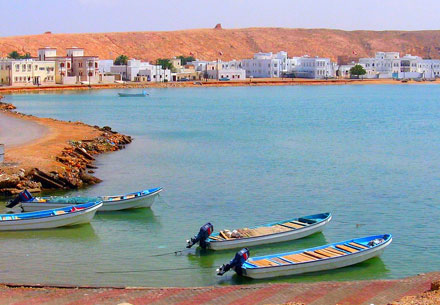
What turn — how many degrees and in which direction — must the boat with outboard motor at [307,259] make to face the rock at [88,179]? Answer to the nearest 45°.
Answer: approximately 90° to its left

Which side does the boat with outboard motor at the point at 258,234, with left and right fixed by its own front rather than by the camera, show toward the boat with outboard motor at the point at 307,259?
right

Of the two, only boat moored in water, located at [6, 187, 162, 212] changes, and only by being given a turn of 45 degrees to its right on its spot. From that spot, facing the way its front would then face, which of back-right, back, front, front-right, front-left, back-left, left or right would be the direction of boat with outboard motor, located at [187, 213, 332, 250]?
front

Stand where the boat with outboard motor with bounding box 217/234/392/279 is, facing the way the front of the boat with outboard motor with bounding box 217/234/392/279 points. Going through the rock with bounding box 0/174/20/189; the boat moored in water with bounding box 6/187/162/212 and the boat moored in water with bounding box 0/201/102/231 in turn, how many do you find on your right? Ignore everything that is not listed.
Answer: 0

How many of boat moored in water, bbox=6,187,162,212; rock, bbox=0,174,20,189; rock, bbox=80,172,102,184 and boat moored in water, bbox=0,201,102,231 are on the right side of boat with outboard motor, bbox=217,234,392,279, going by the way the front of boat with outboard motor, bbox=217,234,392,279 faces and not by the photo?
0

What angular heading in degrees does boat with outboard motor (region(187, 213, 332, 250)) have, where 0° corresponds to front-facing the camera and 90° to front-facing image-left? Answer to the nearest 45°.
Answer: approximately 225°

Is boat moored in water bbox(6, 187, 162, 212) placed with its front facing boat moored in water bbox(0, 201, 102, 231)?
no

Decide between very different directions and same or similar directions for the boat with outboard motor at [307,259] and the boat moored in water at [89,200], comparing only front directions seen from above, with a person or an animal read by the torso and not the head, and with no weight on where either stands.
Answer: same or similar directions

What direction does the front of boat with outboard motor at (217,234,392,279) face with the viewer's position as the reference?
facing away from the viewer and to the right of the viewer

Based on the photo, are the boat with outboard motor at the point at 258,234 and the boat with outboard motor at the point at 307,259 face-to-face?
no

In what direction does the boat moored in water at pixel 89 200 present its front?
to the viewer's right

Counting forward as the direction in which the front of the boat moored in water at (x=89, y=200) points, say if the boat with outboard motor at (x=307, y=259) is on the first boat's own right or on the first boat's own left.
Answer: on the first boat's own right

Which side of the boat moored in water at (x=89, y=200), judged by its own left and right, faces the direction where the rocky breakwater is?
left

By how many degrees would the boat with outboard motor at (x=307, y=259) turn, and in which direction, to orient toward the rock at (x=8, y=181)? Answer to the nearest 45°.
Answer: approximately 90° to its left

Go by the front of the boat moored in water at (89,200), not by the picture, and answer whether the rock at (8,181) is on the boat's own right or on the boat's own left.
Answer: on the boat's own left

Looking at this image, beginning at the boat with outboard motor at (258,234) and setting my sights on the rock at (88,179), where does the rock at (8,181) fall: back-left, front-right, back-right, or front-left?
front-left

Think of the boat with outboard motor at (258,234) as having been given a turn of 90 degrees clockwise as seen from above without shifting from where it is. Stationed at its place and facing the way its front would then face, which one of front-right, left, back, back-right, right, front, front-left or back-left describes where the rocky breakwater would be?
back

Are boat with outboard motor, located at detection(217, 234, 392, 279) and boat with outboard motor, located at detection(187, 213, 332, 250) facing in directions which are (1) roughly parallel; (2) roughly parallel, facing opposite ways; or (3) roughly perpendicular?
roughly parallel
